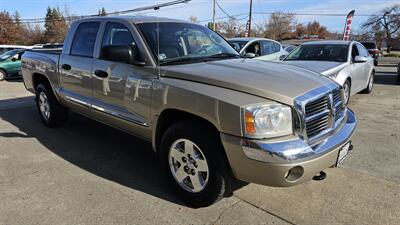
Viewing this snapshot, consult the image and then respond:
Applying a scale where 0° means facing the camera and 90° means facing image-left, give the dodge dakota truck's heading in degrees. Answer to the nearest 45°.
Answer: approximately 315°

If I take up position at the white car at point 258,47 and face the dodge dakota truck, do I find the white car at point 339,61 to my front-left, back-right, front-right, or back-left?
front-left

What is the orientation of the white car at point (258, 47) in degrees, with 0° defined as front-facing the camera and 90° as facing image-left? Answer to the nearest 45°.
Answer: approximately 45°

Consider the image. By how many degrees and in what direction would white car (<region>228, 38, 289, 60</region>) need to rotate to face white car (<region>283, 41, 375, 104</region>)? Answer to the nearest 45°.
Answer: approximately 90° to its left

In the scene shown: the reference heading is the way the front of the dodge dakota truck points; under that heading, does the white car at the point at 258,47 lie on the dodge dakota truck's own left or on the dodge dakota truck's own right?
on the dodge dakota truck's own left

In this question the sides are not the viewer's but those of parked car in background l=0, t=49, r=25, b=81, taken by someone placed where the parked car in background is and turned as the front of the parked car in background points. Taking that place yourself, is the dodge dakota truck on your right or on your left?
on your left

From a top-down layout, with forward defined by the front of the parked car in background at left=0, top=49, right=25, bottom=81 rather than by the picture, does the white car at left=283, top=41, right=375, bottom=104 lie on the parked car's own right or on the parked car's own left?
on the parked car's own left

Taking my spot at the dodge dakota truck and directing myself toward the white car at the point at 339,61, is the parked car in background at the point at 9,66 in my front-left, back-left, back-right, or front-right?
front-left

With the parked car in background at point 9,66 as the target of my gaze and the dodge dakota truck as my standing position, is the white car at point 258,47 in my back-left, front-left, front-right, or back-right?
front-right

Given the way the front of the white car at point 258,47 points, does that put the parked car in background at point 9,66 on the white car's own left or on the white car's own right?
on the white car's own right

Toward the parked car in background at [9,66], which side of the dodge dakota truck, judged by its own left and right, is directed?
back

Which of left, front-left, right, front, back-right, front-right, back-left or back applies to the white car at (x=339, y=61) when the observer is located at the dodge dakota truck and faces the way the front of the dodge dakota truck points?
left

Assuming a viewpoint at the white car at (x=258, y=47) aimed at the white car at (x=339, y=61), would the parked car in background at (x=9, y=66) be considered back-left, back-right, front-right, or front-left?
back-right

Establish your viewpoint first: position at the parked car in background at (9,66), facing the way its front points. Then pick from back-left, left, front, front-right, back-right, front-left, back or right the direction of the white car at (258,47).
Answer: left
